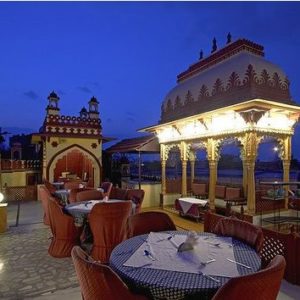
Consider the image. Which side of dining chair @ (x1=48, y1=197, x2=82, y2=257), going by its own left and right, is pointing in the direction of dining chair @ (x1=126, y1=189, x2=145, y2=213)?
front

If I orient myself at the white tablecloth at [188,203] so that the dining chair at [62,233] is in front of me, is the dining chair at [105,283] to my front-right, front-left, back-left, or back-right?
front-left

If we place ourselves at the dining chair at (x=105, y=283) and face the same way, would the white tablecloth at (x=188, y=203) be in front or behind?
in front

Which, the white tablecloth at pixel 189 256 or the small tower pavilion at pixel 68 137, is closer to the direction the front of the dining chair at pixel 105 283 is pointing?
the white tablecloth

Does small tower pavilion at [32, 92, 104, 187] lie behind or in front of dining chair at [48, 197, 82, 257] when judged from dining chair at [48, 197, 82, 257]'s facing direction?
in front

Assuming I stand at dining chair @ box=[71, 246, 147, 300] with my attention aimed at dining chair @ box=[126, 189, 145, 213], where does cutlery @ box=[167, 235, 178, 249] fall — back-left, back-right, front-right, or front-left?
front-right

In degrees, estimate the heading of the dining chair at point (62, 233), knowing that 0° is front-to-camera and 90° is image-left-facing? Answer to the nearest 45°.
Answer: approximately 225°

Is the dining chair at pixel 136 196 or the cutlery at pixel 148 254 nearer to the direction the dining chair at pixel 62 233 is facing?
the dining chair

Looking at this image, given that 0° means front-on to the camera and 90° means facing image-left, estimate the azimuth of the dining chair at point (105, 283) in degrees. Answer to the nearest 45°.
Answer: approximately 225°

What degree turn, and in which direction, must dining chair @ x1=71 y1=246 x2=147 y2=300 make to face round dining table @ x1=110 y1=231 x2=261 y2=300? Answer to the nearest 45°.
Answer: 0° — it already faces it
